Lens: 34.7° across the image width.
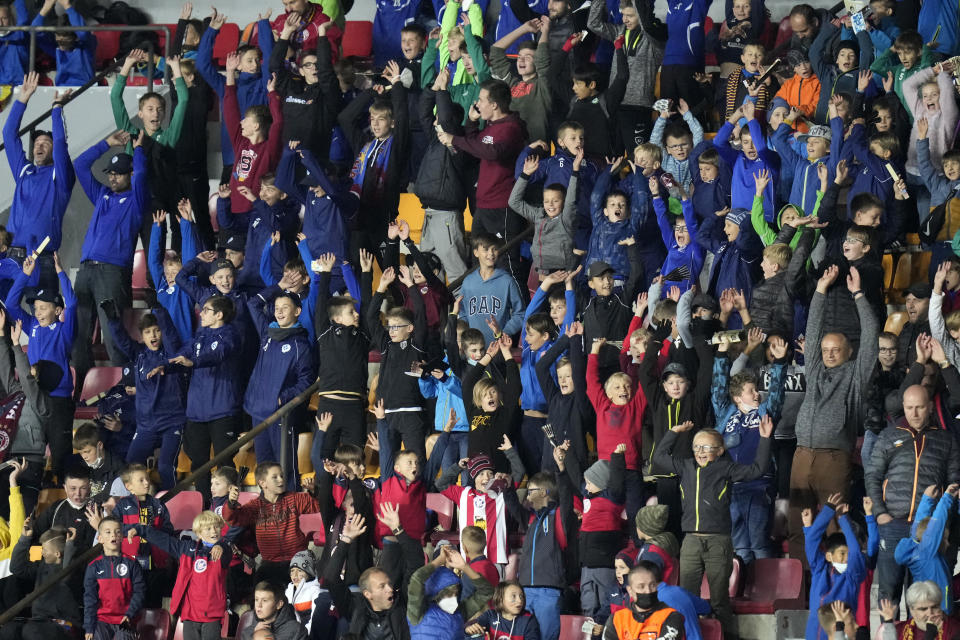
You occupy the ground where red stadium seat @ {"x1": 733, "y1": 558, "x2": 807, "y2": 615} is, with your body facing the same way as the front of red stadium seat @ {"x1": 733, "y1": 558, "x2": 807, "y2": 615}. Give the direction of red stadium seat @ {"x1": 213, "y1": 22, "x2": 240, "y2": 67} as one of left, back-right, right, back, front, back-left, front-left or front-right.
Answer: right

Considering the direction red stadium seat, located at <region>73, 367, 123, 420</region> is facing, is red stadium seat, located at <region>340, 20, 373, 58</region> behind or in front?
behind

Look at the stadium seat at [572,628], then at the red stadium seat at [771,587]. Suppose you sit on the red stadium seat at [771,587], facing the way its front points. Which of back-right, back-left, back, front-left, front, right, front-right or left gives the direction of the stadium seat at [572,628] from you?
front-right

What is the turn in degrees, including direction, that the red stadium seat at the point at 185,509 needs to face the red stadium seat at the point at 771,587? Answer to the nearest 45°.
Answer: approximately 90° to its left

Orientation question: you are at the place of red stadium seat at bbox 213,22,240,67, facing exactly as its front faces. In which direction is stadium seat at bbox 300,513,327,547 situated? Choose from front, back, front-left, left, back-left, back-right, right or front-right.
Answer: front-left

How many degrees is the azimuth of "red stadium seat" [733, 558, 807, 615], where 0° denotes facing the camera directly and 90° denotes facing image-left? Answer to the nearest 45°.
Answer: approximately 45°

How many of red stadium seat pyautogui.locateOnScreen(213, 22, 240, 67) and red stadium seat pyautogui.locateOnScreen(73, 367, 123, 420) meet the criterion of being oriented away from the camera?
0

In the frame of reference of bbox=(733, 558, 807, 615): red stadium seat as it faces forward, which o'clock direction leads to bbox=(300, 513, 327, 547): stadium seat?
The stadium seat is roughly at 2 o'clock from the red stadium seat.

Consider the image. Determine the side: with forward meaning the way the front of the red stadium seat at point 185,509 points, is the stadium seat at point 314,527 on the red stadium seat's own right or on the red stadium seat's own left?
on the red stadium seat's own left

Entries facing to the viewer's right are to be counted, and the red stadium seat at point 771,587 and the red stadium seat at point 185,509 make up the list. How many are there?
0

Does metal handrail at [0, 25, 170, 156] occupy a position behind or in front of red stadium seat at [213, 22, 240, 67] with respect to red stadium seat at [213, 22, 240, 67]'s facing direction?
in front
